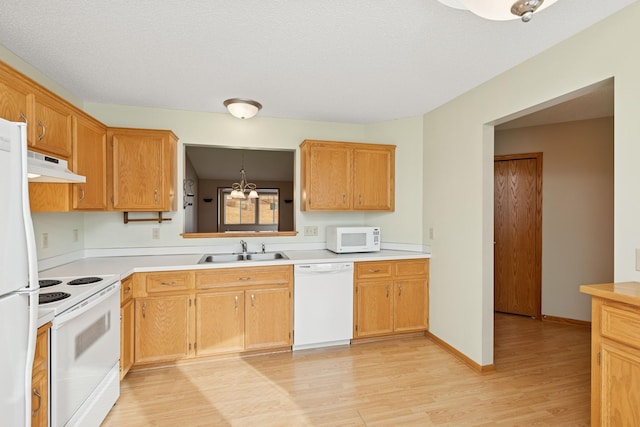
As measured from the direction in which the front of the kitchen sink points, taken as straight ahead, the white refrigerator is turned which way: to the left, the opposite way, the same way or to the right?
to the left

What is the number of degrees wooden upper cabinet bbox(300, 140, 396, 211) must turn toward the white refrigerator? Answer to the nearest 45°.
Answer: approximately 45° to its right

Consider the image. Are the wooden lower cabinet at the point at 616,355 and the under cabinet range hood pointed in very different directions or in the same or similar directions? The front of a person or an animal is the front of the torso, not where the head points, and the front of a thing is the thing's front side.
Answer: very different directions

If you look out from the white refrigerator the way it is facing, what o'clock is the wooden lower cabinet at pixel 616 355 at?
The wooden lower cabinet is roughly at 12 o'clock from the white refrigerator.

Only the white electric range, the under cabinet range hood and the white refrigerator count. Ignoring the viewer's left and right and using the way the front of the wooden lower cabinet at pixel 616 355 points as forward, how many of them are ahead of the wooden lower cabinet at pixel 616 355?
3

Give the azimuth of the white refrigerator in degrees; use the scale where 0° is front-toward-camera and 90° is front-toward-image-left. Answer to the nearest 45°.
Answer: approximately 315°

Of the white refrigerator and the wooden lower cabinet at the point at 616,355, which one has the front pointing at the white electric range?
the wooden lower cabinet

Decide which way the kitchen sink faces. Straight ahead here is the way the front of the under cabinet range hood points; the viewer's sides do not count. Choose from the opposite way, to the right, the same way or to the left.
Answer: to the right

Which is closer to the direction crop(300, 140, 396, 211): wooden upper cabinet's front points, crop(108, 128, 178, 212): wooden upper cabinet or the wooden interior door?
the wooden upper cabinet
